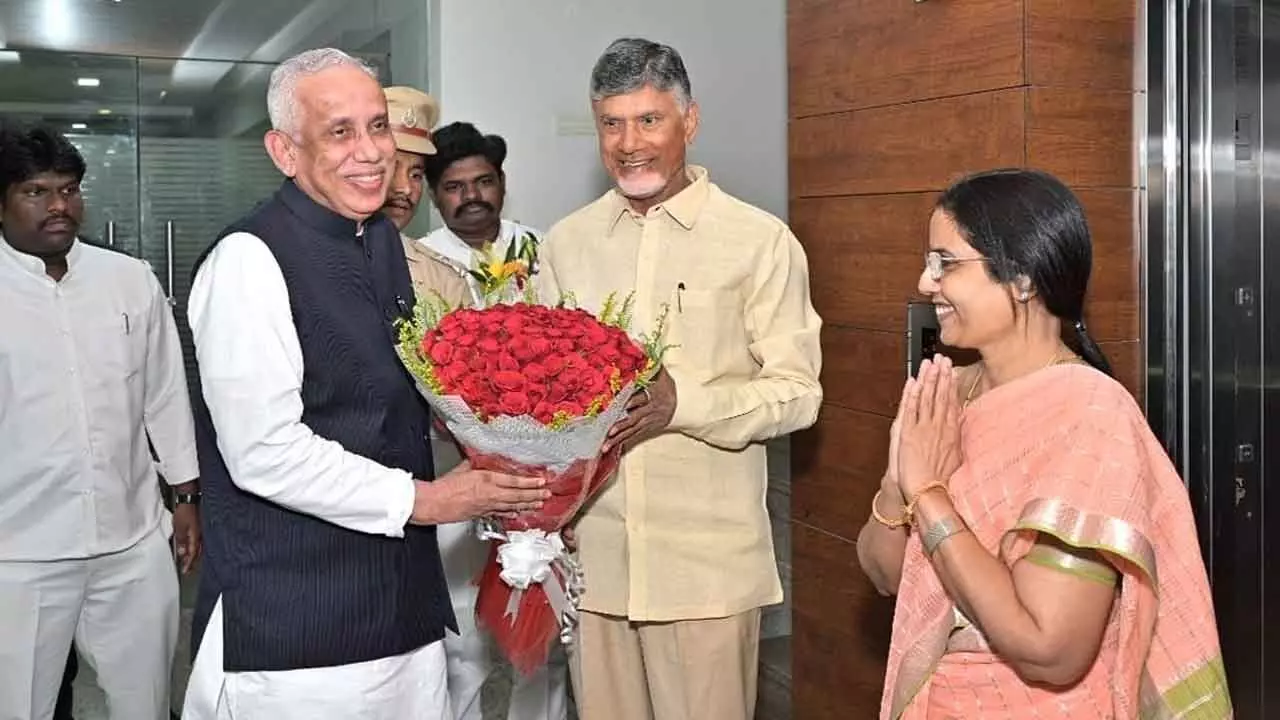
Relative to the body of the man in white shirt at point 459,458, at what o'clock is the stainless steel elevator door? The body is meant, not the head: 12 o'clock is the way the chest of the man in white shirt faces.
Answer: The stainless steel elevator door is roughly at 10 o'clock from the man in white shirt.

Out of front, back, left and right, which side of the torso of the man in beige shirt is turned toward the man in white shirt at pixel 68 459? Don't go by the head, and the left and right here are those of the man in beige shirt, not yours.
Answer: right

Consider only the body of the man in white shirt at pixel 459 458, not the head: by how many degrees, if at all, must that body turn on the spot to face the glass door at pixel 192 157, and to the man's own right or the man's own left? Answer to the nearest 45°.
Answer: approximately 135° to the man's own right

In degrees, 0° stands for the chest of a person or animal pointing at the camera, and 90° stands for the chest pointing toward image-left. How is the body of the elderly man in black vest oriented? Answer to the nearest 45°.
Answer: approximately 315°

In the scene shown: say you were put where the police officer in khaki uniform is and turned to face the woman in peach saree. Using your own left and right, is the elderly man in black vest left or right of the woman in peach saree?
right

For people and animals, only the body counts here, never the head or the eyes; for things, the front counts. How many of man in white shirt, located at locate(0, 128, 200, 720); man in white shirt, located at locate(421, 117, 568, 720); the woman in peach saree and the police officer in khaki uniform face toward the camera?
3

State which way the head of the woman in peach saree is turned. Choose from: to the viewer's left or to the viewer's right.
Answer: to the viewer's left

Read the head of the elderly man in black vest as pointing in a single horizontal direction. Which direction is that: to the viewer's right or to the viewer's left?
to the viewer's right

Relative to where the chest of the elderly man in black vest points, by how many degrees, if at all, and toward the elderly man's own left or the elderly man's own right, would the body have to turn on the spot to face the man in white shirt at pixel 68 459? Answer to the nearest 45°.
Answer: approximately 180°

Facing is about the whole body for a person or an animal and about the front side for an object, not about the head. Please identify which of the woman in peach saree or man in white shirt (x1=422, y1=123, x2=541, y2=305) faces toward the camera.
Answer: the man in white shirt

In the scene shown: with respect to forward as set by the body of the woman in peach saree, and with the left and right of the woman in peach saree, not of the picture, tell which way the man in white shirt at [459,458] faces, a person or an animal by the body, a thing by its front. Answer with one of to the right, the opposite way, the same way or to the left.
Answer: to the left

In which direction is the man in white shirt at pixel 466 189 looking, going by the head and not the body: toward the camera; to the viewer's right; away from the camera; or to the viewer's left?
toward the camera

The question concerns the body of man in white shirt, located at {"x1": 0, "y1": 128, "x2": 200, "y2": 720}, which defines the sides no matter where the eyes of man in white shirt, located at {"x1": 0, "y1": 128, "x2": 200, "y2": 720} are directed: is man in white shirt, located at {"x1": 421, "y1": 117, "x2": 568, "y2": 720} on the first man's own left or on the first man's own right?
on the first man's own left

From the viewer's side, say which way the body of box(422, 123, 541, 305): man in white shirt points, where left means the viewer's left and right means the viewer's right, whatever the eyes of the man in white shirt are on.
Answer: facing the viewer

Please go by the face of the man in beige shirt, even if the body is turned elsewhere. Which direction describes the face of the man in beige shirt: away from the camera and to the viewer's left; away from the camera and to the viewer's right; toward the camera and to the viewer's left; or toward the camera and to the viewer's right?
toward the camera and to the viewer's left

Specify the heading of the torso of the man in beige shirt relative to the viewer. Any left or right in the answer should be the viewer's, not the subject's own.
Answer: facing the viewer and to the left of the viewer

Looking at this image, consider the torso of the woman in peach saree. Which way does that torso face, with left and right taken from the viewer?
facing to the left of the viewer

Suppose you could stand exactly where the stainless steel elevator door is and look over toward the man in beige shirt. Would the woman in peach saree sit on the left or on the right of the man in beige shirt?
left
